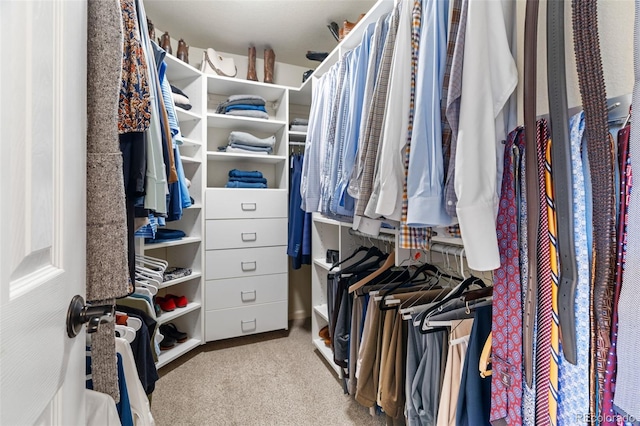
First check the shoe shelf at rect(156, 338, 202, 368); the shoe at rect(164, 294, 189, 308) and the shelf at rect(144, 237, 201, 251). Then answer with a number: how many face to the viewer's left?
0

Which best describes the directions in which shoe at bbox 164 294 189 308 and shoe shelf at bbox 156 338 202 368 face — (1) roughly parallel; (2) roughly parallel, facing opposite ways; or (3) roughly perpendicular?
roughly parallel

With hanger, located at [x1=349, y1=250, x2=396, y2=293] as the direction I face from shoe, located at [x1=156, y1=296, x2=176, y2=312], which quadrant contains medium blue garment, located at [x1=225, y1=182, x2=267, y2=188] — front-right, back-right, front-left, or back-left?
front-left

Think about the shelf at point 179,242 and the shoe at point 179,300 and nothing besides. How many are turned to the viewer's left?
0

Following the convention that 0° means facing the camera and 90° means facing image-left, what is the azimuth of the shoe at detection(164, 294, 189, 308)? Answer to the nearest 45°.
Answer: approximately 315°

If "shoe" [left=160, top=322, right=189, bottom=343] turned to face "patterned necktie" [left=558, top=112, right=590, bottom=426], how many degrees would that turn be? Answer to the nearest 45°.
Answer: approximately 45° to its right

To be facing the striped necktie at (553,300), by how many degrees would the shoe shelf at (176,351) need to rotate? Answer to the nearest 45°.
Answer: approximately 45° to its right

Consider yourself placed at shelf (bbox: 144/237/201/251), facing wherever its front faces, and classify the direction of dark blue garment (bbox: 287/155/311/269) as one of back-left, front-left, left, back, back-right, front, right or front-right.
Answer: front-left

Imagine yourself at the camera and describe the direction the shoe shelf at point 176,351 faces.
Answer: facing the viewer and to the right of the viewer

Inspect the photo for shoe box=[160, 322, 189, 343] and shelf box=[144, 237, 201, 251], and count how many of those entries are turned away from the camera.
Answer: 0

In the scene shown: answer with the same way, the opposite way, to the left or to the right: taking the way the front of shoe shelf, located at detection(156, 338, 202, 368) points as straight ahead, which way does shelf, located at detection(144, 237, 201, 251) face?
the same way
